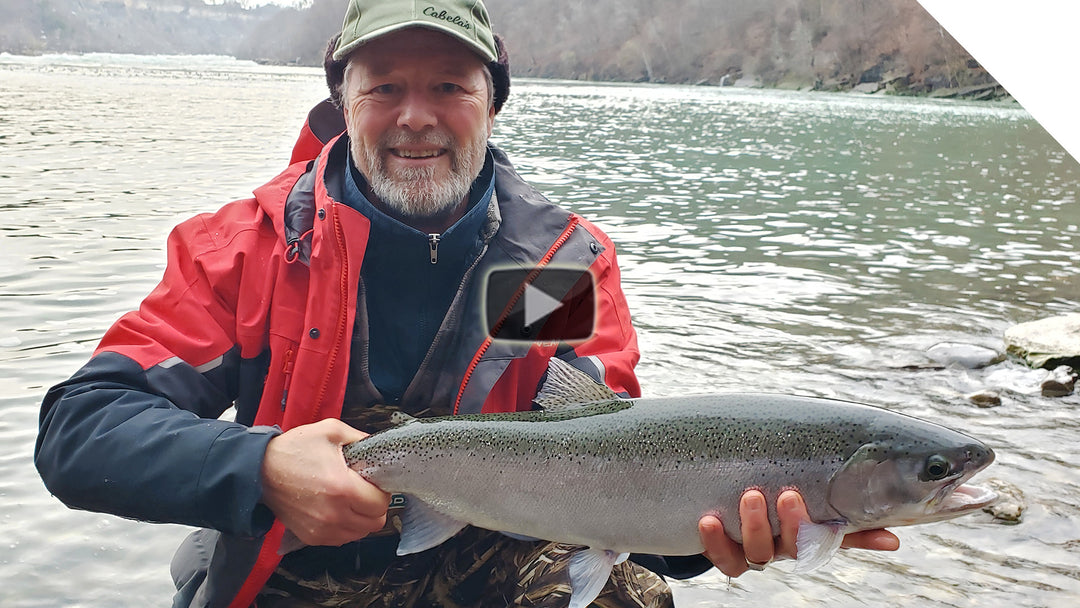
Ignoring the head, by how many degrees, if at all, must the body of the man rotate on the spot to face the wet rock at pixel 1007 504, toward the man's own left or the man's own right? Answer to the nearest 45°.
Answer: approximately 135° to the man's own left

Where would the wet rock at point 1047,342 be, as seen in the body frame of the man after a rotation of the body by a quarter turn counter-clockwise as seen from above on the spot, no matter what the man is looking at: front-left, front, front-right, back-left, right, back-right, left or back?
front-left

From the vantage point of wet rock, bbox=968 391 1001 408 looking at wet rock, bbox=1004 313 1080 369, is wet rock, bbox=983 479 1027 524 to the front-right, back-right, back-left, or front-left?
back-right

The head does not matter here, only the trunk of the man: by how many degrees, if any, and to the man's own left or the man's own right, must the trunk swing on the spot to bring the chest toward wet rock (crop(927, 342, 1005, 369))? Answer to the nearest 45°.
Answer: approximately 135° to the man's own left

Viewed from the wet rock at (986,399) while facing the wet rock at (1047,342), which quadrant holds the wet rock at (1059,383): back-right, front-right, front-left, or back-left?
front-right

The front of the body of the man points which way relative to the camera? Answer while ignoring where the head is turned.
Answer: toward the camera

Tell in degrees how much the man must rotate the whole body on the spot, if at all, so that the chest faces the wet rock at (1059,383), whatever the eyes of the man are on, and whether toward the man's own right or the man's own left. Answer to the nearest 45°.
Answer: approximately 135° to the man's own left

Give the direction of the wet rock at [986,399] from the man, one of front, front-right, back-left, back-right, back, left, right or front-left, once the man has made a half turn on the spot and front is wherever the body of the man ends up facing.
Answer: front-right

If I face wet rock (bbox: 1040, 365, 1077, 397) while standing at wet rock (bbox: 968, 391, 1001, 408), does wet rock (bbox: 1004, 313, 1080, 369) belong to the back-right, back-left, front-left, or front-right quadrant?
front-left
